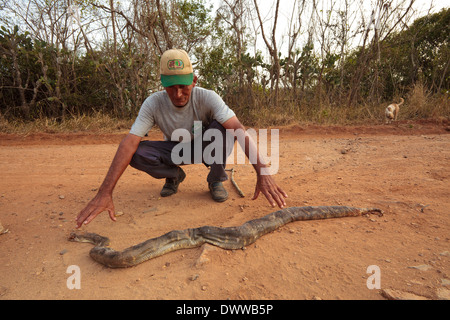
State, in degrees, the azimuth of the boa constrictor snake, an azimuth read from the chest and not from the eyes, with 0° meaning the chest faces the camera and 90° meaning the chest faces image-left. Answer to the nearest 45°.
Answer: approximately 90°

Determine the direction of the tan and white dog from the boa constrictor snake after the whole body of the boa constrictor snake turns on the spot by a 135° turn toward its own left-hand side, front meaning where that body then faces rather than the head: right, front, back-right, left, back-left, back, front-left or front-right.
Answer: left
